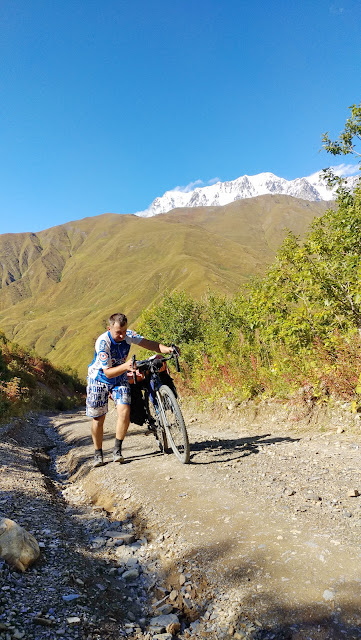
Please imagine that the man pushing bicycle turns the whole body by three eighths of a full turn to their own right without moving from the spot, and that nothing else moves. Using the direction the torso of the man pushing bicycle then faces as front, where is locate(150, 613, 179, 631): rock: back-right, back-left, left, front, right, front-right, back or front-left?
left

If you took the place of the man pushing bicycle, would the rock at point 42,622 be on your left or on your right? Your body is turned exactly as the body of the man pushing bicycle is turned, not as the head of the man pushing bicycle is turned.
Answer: on your right

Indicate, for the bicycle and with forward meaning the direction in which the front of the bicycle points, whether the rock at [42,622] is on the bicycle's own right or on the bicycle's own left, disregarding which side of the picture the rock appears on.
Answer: on the bicycle's own right

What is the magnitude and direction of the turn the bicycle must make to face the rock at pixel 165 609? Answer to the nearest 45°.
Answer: approximately 45° to its right

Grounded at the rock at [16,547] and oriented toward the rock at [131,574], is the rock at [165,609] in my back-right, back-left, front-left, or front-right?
front-right

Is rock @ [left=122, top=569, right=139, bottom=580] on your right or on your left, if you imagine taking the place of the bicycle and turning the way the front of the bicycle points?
on your right

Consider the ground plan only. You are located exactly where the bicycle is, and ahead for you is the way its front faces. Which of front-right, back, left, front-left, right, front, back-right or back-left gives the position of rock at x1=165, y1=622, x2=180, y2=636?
front-right

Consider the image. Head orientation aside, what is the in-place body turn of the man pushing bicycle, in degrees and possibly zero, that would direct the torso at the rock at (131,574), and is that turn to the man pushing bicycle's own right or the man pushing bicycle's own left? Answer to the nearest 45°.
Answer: approximately 45° to the man pushing bicycle's own right
